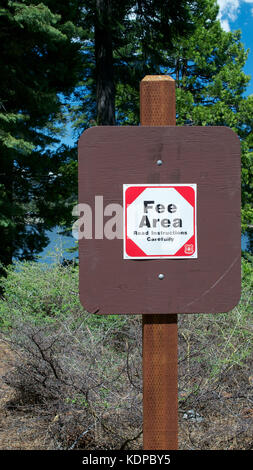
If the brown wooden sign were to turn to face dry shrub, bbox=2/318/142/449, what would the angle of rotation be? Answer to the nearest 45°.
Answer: approximately 180°

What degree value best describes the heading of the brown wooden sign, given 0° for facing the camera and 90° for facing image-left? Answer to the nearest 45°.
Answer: approximately 0°

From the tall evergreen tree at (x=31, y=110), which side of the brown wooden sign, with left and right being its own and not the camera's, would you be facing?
back
